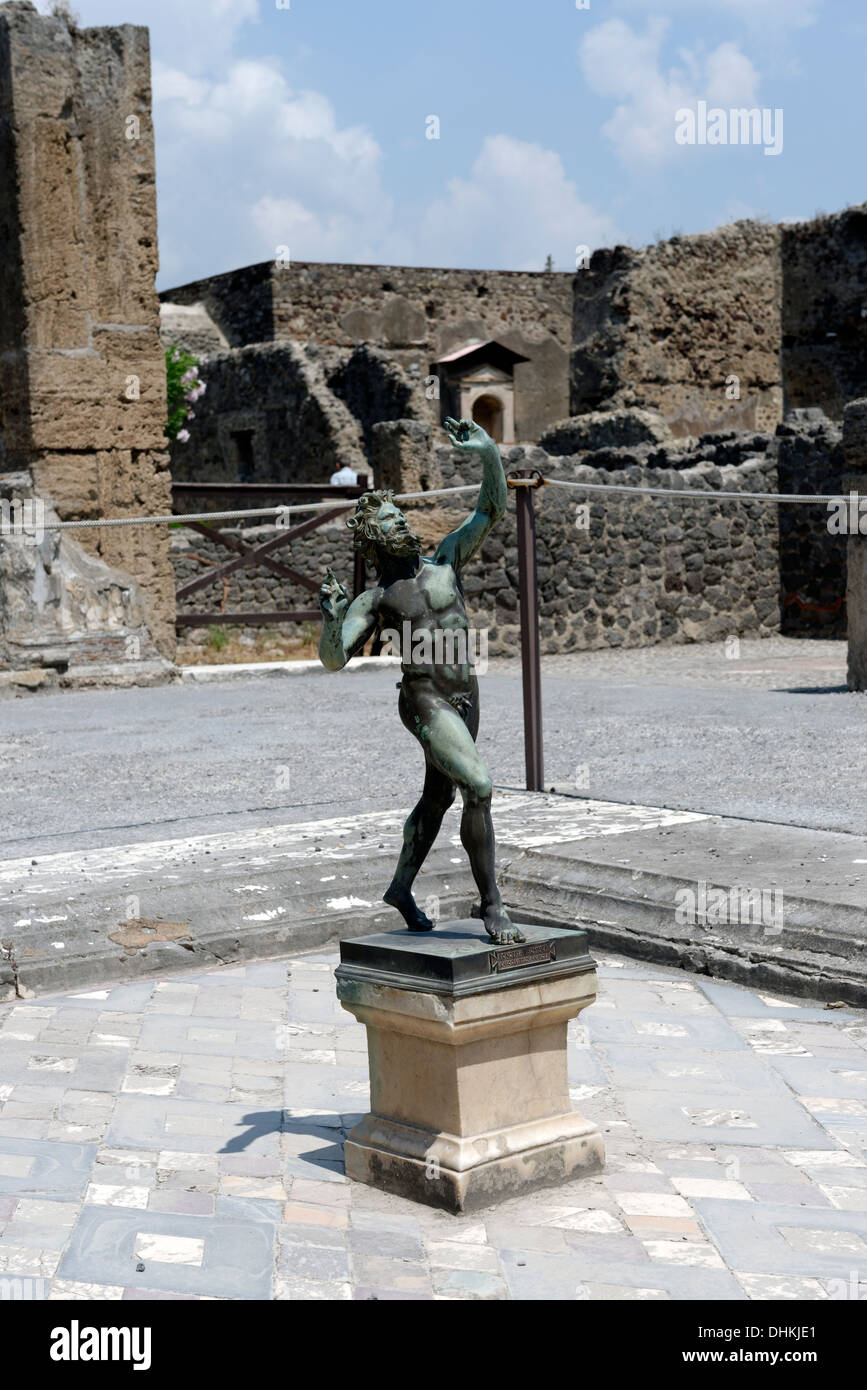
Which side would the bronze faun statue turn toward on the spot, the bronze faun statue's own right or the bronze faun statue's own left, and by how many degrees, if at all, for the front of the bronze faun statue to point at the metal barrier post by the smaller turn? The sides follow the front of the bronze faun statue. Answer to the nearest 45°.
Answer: approximately 135° to the bronze faun statue's own left

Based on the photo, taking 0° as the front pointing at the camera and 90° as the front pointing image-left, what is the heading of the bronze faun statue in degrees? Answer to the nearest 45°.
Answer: approximately 315°

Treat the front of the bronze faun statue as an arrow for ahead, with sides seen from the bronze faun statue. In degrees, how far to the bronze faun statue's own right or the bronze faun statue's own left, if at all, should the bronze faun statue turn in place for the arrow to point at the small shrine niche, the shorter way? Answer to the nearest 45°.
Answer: approximately 135° to the bronze faun statue's own left
